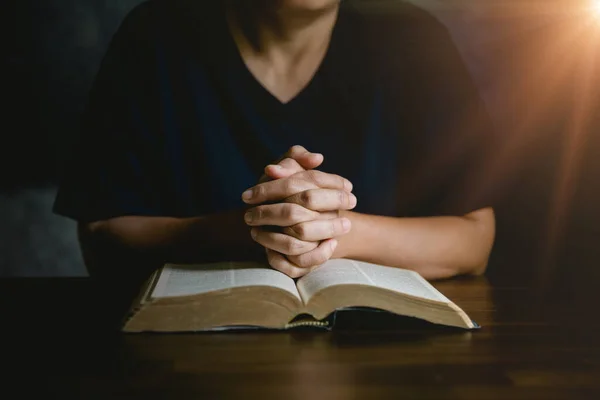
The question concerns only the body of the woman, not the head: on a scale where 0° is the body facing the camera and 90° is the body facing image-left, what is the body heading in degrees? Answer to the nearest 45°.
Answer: approximately 0°

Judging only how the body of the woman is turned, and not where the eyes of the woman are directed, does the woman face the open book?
yes

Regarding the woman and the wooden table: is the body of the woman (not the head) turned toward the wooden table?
yes
